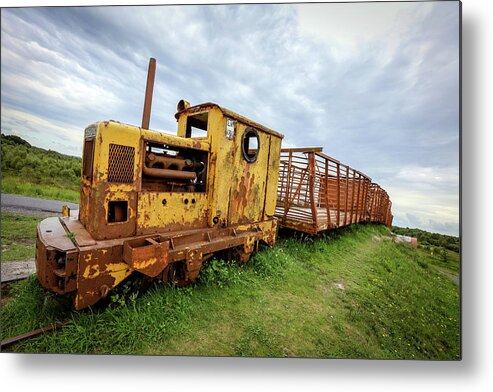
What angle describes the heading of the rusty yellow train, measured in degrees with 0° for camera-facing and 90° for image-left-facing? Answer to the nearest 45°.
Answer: approximately 45°

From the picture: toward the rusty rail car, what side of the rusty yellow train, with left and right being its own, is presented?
back
